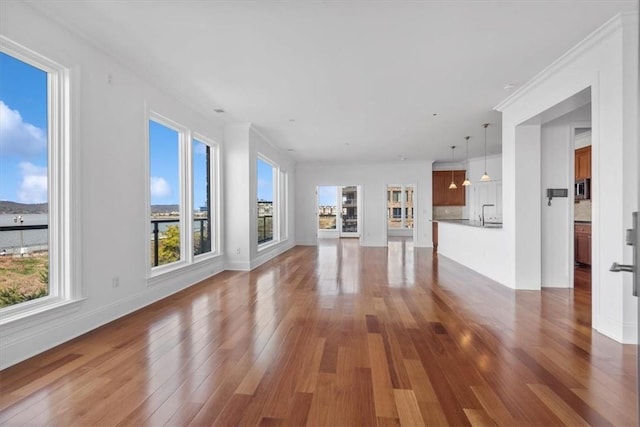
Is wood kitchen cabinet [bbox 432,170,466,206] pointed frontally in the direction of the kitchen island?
yes

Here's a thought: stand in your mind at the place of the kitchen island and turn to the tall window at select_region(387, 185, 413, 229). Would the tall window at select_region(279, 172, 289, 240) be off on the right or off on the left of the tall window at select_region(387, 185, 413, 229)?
left

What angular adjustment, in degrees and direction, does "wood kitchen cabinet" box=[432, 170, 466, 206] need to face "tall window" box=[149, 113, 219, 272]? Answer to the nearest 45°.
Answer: approximately 45° to its right

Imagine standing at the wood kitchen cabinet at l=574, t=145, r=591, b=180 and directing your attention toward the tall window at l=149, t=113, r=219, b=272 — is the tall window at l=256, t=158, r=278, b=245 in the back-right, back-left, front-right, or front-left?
front-right

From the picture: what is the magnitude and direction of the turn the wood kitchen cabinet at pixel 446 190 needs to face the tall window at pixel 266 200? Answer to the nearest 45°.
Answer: approximately 45° to its right

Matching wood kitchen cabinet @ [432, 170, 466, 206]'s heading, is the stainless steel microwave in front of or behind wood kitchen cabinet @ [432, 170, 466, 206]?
in front

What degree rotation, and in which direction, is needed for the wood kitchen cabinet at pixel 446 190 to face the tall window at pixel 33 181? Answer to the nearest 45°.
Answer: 0° — it already faces it

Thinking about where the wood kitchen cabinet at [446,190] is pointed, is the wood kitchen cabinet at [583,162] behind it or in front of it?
in front

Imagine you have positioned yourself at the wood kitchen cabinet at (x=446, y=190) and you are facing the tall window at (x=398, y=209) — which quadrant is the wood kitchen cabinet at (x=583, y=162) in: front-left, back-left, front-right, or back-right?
back-left

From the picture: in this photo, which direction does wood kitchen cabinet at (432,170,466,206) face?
toward the camera

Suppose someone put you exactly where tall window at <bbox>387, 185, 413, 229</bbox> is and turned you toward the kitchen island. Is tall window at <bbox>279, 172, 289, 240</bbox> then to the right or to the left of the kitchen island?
right

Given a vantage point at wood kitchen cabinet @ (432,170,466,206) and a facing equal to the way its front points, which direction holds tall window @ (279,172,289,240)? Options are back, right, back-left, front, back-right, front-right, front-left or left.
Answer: front-right

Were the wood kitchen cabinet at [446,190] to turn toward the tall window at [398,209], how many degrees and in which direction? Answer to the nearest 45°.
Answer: approximately 135° to its right
